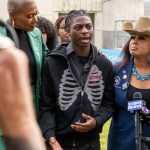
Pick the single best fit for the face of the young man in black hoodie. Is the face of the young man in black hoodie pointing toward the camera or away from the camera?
toward the camera

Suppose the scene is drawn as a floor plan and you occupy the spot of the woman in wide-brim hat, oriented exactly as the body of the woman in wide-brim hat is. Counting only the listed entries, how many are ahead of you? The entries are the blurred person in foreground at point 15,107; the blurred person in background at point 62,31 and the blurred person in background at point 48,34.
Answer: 1

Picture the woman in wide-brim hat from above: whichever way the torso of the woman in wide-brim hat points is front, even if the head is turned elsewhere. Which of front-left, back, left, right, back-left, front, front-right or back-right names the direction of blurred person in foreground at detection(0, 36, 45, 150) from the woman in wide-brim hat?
front

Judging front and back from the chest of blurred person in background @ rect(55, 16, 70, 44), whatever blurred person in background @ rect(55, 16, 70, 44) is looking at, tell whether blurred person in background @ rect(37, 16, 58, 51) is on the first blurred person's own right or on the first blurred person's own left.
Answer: on the first blurred person's own right

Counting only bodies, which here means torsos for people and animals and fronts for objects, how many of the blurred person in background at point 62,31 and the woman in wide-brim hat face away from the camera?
0

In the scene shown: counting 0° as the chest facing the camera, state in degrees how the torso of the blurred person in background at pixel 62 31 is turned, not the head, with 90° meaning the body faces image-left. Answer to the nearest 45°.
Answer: approximately 315°

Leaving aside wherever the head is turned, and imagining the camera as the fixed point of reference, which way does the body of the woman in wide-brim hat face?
toward the camera

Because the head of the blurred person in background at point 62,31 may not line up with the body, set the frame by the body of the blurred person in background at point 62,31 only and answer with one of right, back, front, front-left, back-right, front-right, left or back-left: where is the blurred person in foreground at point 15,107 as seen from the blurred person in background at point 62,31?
front-right
